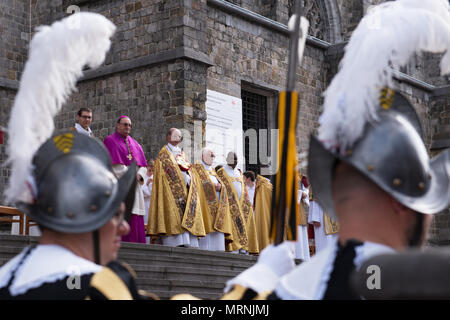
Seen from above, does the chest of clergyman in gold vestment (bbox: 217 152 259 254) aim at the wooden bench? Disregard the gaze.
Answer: no

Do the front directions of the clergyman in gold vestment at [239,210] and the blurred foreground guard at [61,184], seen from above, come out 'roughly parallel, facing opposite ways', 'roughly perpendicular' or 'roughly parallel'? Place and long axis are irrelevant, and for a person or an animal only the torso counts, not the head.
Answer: roughly perpendicular

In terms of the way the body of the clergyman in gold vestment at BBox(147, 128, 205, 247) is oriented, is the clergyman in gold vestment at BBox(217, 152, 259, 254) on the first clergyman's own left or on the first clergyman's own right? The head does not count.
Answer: on the first clergyman's own left

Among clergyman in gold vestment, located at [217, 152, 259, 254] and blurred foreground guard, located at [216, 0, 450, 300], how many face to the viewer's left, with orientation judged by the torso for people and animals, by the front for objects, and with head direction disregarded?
0

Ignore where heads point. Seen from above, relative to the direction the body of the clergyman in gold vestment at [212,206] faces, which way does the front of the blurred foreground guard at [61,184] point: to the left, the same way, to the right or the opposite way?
to the left

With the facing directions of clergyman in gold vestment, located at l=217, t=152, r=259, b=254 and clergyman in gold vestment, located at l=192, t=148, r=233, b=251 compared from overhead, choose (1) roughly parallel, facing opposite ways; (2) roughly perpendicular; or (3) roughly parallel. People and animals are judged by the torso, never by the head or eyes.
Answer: roughly parallel

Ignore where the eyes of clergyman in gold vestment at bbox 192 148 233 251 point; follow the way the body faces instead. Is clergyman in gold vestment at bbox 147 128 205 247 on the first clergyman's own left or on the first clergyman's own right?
on the first clergyman's own right

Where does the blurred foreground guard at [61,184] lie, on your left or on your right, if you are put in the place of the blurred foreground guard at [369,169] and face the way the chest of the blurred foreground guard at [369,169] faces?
on your left

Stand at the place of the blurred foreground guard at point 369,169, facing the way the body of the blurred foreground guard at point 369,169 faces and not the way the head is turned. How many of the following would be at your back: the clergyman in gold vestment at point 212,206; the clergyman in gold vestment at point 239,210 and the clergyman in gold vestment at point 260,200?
0

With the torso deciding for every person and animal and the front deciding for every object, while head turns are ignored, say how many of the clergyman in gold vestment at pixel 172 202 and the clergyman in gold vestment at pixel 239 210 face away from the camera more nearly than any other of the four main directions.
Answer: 0

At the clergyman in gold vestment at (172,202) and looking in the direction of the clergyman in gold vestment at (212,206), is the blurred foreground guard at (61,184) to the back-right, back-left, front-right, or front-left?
back-right

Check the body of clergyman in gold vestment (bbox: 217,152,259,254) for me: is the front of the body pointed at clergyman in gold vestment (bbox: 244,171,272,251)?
no

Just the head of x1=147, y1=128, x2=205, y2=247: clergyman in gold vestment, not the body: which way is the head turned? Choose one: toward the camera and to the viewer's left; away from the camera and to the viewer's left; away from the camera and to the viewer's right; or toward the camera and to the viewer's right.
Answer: toward the camera and to the viewer's right

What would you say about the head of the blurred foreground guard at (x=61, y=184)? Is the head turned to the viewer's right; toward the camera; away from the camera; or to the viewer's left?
to the viewer's right

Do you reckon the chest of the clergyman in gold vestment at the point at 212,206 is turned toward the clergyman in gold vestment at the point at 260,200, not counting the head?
no

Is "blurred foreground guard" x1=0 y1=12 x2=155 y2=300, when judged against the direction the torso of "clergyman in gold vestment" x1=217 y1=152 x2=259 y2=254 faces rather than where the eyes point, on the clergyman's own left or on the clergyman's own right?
on the clergyman's own right

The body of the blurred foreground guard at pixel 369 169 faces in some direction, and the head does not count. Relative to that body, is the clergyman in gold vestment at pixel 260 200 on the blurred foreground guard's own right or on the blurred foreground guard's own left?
on the blurred foreground guard's own left

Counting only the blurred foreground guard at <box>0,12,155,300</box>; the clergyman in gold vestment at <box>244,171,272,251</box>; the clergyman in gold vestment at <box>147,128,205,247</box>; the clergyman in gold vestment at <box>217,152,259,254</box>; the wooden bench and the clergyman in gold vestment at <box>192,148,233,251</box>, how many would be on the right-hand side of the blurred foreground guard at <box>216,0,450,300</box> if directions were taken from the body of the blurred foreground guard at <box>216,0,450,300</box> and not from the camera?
0

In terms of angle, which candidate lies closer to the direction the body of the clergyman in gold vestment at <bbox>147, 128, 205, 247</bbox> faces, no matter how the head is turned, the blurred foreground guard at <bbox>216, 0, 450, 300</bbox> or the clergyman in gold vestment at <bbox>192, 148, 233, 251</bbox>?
the blurred foreground guard
